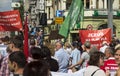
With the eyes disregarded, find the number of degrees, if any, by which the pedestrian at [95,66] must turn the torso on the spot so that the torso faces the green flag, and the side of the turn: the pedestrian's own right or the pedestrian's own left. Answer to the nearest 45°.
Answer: approximately 45° to the pedestrian's own left

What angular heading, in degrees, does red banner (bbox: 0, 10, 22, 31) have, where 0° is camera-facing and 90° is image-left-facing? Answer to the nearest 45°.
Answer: approximately 0°

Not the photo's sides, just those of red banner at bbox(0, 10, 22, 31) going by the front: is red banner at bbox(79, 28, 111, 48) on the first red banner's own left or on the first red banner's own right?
on the first red banner's own left

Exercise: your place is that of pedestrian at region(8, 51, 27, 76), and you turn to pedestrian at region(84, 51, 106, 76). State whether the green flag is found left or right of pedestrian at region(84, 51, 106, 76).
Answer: left

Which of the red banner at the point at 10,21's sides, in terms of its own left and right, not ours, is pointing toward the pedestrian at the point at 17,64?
front

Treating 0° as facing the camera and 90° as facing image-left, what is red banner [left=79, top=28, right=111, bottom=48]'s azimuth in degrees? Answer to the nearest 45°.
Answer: approximately 0°

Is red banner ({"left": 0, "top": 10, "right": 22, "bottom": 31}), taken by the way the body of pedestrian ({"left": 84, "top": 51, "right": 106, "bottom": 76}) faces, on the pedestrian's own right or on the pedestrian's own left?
on the pedestrian's own left

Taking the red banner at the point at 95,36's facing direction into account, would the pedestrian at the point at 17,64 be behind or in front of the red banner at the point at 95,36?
in front

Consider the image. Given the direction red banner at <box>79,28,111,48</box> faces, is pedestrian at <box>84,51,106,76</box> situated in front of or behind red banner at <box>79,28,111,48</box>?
in front

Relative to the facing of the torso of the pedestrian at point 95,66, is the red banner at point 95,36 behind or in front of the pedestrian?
in front

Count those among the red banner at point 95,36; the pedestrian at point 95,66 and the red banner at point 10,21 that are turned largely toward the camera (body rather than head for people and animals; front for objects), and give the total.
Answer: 2
